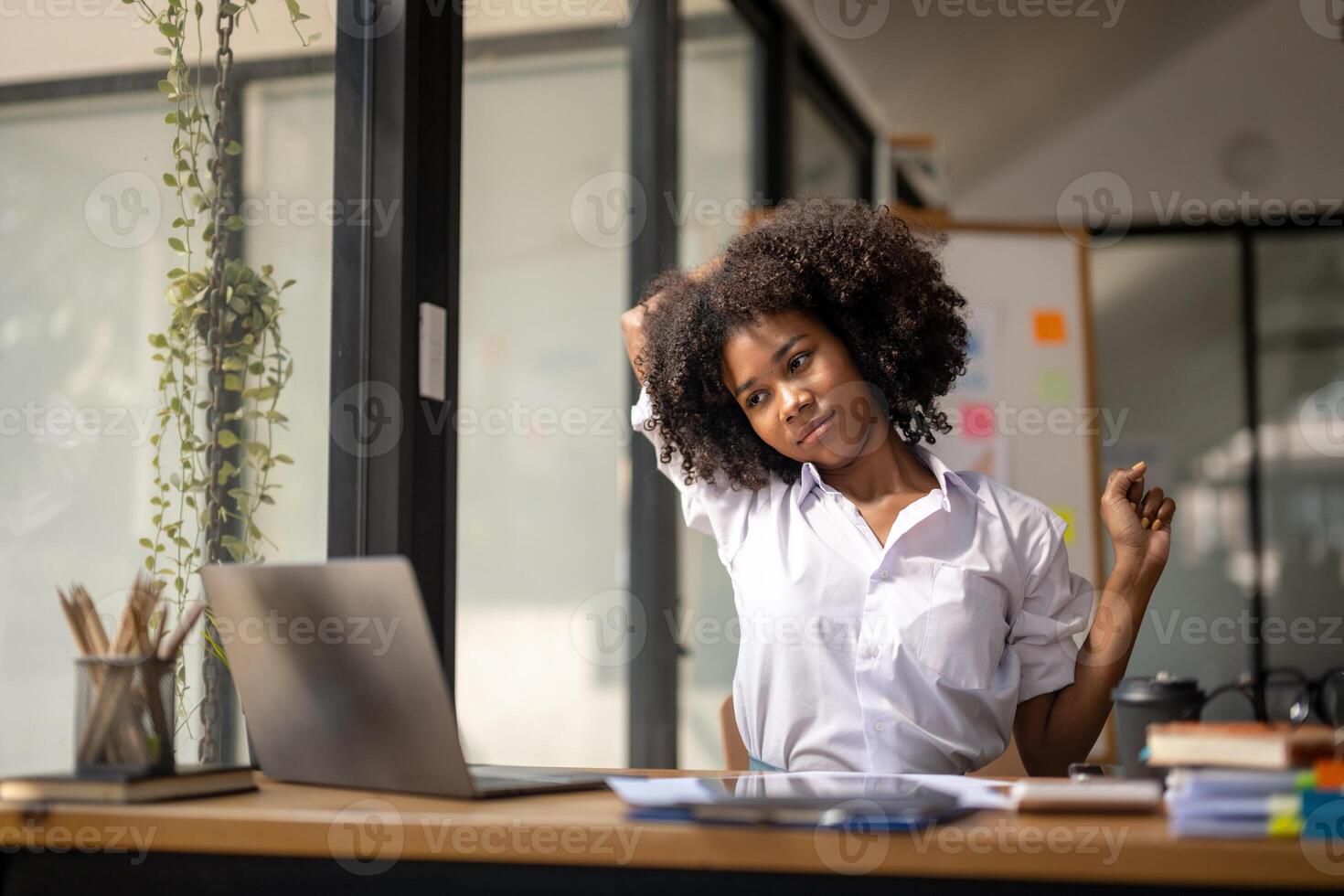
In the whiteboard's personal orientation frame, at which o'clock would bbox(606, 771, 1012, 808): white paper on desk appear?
The white paper on desk is roughly at 12 o'clock from the whiteboard.

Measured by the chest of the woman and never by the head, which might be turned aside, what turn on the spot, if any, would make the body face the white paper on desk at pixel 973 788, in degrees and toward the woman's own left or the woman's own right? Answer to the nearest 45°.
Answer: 0° — they already face it

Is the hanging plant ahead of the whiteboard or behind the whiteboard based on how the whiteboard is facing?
ahead

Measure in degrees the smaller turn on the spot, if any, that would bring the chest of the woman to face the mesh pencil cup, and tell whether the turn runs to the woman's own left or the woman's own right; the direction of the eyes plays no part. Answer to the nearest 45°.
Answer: approximately 45° to the woman's own right

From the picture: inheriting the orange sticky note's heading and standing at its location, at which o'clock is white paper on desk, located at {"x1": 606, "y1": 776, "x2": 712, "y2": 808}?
The white paper on desk is roughly at 12 o'clock from the orange sticky note.

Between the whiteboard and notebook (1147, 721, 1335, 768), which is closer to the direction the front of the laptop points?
the whiteboard

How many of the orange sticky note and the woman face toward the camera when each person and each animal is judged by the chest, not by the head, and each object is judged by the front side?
2

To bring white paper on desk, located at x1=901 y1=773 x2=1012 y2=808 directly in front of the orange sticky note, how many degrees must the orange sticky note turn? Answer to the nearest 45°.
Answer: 0° — it already faces it

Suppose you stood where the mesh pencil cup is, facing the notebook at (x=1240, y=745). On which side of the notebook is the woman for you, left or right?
left

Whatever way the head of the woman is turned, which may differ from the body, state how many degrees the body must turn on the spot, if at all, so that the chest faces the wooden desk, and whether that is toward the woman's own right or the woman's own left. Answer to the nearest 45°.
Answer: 0° — they already face it

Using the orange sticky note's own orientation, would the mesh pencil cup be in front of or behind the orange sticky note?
in front

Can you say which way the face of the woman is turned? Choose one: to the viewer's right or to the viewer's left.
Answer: to the viewer's left

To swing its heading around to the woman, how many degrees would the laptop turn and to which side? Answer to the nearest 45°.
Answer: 0° — it already faces them

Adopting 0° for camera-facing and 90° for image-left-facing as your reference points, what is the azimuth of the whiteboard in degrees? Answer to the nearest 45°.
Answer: approximately 0°

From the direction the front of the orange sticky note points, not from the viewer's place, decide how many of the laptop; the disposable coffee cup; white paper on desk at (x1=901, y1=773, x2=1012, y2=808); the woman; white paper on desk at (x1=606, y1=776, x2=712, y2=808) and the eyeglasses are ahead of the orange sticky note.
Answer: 6
